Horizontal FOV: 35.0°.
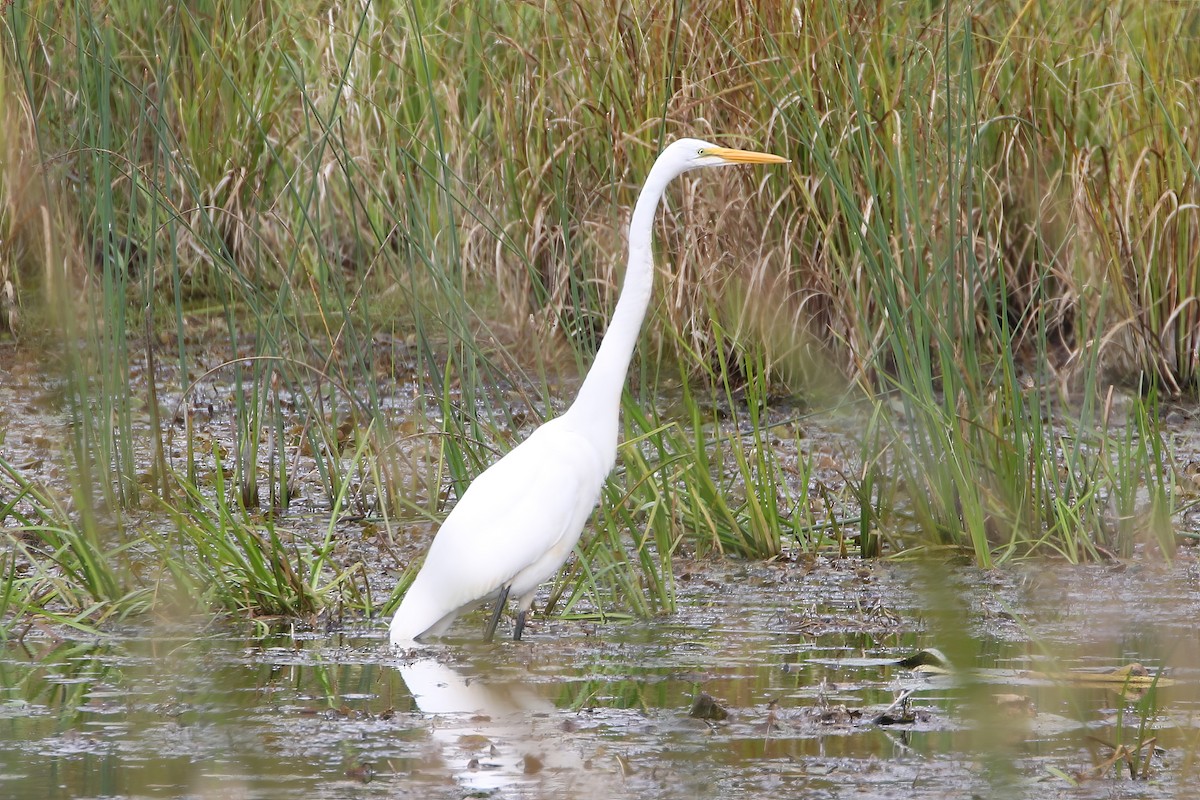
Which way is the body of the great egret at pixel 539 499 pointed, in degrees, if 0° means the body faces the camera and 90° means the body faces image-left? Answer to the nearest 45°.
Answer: approximately 270°
